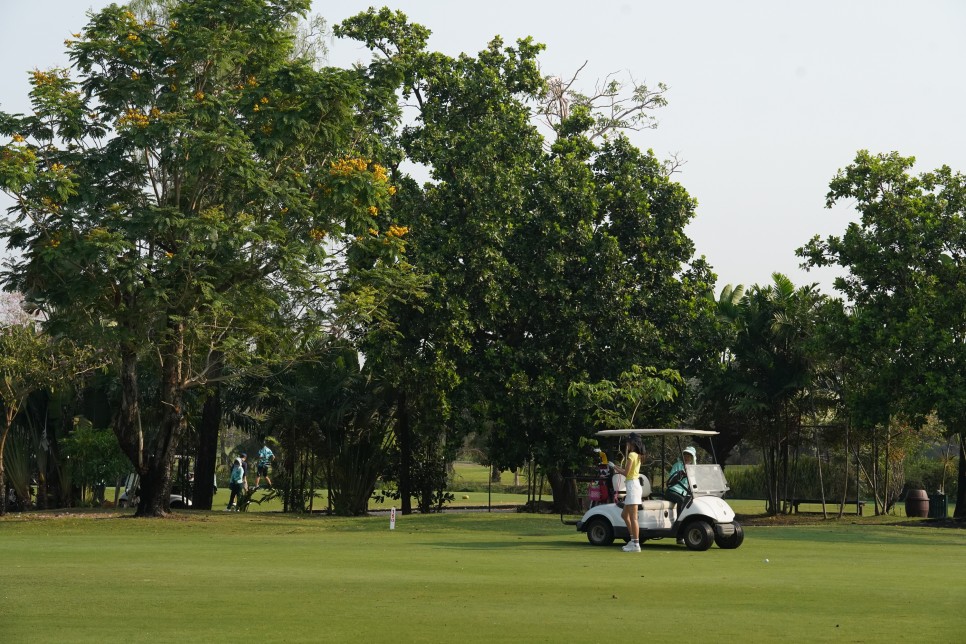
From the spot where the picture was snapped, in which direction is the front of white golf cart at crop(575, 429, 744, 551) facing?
facing the viewer and to the right of the viewer

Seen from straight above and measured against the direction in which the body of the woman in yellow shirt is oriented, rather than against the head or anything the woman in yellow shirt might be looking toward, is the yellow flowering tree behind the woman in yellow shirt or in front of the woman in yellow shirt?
in front

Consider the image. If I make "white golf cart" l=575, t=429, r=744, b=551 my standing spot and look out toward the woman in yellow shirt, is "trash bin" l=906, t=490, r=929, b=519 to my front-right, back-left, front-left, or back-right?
back-right

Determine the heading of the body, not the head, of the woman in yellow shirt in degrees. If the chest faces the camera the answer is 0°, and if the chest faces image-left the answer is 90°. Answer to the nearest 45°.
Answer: approximately 90°

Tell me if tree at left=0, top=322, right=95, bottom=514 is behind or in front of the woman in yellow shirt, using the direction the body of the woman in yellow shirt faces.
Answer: in front

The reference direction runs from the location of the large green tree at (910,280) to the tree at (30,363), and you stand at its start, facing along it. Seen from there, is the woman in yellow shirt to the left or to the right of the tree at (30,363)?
left

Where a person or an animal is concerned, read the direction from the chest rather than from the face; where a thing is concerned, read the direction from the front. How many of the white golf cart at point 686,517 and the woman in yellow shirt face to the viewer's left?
1

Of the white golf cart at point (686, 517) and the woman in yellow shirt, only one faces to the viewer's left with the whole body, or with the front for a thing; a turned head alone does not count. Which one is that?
the woman in yellow shirt

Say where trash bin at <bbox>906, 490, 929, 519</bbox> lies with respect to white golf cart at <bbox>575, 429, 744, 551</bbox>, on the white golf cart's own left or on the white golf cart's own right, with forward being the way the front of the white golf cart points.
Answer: on the white golf cart's own left

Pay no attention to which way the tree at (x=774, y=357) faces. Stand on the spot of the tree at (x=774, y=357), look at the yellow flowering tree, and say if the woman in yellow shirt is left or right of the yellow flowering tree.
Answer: left

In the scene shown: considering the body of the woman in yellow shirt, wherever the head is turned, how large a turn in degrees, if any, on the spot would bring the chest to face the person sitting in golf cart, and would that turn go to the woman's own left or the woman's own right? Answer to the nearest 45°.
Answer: approximately 135° to the woman's own right

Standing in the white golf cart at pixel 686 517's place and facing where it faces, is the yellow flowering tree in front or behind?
behind

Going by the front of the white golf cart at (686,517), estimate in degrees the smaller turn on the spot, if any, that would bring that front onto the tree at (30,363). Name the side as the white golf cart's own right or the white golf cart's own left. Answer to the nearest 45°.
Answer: approximately 180°
